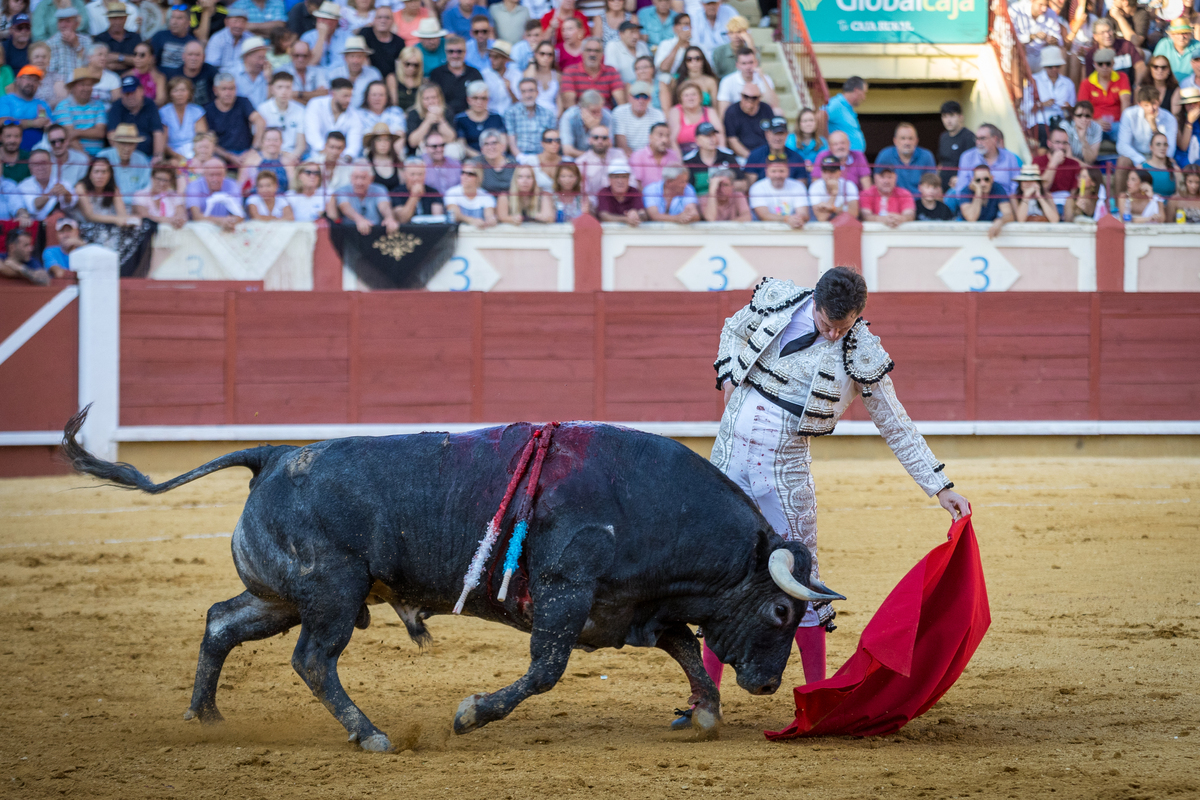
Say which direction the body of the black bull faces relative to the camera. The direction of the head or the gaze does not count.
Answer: to the viewer's right

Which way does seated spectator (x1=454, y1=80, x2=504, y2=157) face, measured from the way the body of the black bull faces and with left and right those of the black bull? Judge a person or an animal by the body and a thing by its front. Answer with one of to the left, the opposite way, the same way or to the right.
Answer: to the right

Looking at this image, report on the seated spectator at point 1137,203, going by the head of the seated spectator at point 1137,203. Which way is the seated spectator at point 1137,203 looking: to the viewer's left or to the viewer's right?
to the viewer's left

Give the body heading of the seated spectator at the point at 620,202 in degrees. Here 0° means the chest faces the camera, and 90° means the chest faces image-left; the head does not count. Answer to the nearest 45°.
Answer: approximately 0°

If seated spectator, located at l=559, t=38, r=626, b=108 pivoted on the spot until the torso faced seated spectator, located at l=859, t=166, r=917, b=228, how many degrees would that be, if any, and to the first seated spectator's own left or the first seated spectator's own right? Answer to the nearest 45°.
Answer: approximately 90° to the first seated spectator's own left

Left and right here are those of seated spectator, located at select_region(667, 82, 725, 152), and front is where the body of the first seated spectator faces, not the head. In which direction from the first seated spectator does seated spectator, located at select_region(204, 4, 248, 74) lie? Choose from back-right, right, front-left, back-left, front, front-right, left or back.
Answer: right

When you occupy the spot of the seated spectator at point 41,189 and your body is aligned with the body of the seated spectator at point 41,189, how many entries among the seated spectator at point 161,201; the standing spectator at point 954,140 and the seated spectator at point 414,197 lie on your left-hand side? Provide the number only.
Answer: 3

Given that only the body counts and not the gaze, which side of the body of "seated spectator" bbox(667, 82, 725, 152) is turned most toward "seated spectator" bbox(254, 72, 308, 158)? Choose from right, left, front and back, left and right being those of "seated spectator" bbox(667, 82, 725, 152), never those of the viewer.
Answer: right
